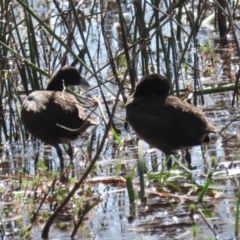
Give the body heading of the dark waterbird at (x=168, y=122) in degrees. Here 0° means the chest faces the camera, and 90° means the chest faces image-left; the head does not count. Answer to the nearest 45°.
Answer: approximately 90°

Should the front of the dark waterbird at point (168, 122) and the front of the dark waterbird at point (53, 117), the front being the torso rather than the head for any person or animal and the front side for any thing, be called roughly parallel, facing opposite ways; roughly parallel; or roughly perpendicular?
roughly parallel

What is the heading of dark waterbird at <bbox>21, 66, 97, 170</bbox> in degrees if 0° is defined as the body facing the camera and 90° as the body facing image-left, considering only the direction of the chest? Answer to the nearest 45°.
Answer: approximately 90°

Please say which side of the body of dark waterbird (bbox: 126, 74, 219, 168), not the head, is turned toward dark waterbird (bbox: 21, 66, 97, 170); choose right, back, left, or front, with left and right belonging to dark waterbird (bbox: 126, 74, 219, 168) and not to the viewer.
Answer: front

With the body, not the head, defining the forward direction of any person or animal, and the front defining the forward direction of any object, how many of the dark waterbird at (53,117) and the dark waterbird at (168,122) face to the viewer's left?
2

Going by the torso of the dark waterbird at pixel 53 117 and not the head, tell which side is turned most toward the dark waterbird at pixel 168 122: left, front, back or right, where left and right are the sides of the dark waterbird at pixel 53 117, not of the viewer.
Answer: back
